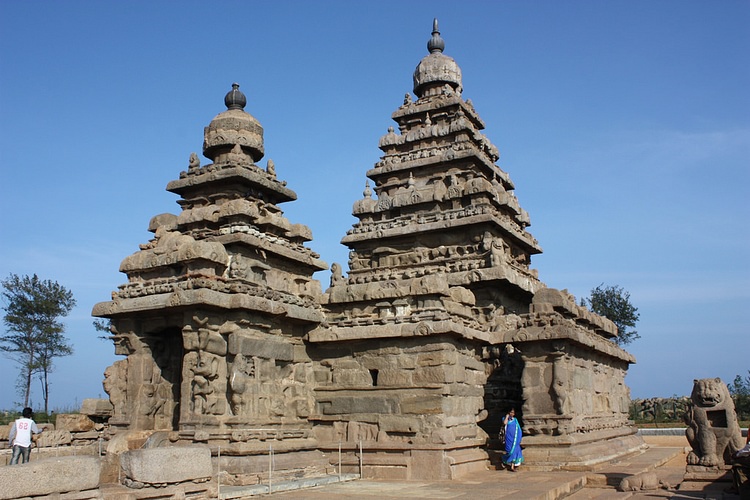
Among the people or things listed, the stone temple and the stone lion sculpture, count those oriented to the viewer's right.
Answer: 0

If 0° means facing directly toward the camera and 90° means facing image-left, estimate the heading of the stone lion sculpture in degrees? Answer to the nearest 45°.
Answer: approximately 45°

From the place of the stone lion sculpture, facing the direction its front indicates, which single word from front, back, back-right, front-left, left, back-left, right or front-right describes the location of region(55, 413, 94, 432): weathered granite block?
front-right

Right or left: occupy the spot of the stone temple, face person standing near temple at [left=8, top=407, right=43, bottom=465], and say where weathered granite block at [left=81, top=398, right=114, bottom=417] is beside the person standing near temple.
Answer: right

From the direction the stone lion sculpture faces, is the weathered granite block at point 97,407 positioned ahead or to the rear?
ahead

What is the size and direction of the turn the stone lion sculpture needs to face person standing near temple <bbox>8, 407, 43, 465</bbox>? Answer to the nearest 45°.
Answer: approximately 90° to its right
